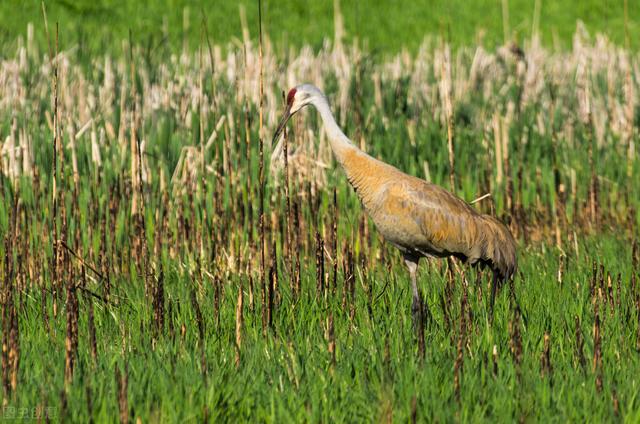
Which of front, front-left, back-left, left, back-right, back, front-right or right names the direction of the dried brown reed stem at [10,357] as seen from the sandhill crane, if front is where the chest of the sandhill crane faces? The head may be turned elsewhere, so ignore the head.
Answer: front-left

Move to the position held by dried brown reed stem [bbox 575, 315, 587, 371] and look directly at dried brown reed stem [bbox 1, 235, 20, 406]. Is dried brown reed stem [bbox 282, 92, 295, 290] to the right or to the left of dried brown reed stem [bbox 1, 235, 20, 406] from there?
right

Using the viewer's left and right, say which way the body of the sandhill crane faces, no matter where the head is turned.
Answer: facing to the left of the viewer

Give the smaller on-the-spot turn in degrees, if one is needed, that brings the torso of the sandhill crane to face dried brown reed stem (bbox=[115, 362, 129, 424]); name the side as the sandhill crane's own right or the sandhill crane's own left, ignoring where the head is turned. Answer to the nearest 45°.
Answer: approximately 45° to the sandhill crane's own left

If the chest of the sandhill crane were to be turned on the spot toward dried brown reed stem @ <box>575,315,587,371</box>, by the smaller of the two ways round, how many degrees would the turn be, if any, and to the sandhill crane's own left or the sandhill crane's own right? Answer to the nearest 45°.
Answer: approximately 135° to the sandhill crane's own left

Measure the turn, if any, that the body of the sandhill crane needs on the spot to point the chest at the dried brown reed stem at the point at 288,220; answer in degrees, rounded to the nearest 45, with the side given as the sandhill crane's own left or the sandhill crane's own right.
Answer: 0° — it already faces it

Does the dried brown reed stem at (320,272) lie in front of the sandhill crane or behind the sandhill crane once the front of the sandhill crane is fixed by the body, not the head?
in front

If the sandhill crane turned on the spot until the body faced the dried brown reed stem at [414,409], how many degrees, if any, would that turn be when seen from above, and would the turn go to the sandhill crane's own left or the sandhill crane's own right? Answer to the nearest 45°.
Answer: approximately 90° to the sandhill crane's own left

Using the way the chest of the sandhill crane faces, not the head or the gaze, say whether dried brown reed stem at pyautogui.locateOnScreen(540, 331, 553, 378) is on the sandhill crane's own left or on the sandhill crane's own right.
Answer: on the sandhill crane's own left

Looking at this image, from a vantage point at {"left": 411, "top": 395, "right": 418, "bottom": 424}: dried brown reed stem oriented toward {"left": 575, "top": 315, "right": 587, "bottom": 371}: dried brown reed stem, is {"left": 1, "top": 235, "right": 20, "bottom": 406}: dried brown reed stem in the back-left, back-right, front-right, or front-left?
back-left
